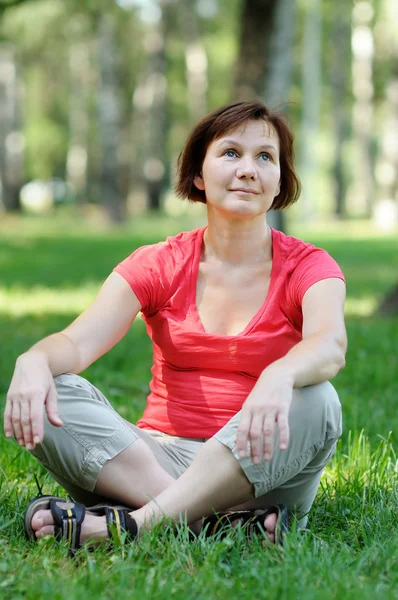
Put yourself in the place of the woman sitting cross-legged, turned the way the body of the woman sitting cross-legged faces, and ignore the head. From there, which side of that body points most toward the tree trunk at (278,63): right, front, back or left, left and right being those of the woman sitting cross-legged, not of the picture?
back

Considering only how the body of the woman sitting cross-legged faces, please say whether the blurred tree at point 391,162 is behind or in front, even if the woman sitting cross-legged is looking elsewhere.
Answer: behind

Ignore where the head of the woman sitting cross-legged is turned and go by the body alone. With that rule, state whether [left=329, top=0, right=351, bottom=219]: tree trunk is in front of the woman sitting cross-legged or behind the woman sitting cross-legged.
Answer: behind

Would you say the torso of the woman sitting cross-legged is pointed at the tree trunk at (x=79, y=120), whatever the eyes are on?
no

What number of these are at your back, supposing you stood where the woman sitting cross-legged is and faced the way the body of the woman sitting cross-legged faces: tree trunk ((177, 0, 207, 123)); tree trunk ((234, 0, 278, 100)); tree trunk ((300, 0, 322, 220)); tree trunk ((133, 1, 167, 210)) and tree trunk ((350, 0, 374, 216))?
5

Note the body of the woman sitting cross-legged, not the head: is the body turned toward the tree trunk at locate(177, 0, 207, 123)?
no

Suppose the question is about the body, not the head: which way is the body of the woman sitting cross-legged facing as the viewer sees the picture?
toward the camera

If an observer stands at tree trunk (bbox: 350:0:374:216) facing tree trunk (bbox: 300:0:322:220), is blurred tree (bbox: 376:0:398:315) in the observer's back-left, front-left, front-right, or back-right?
back-left

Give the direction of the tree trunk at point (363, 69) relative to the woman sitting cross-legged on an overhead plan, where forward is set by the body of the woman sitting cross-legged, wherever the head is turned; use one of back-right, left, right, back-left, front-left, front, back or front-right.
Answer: back

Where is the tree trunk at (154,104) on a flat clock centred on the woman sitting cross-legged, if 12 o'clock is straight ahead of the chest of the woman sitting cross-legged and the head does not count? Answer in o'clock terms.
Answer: The tree trunk is roughly at 6 o'clock from the woman sitting cross-legged.

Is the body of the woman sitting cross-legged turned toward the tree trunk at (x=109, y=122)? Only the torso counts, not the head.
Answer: no
